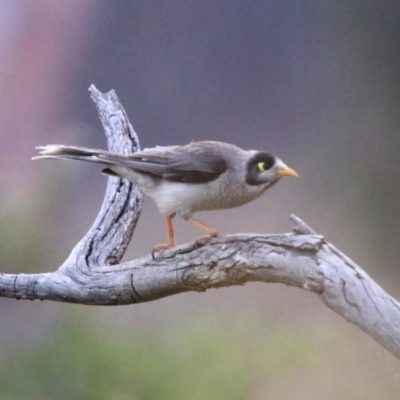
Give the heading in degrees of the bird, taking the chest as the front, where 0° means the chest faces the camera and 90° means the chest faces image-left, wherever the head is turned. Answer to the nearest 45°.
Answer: approximately 270°
